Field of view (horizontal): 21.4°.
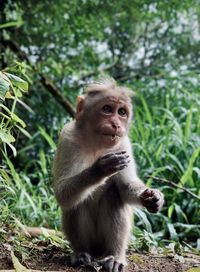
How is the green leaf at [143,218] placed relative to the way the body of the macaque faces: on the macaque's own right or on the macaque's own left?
on the macaque's own left

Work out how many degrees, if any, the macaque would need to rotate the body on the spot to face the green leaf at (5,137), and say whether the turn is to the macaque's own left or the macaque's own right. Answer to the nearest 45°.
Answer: approximately 90° to the macaque's own right

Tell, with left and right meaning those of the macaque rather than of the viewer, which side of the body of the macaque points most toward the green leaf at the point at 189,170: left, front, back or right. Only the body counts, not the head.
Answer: left

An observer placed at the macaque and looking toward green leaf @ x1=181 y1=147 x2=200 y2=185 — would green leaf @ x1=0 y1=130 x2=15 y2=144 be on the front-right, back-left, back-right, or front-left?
back-left
